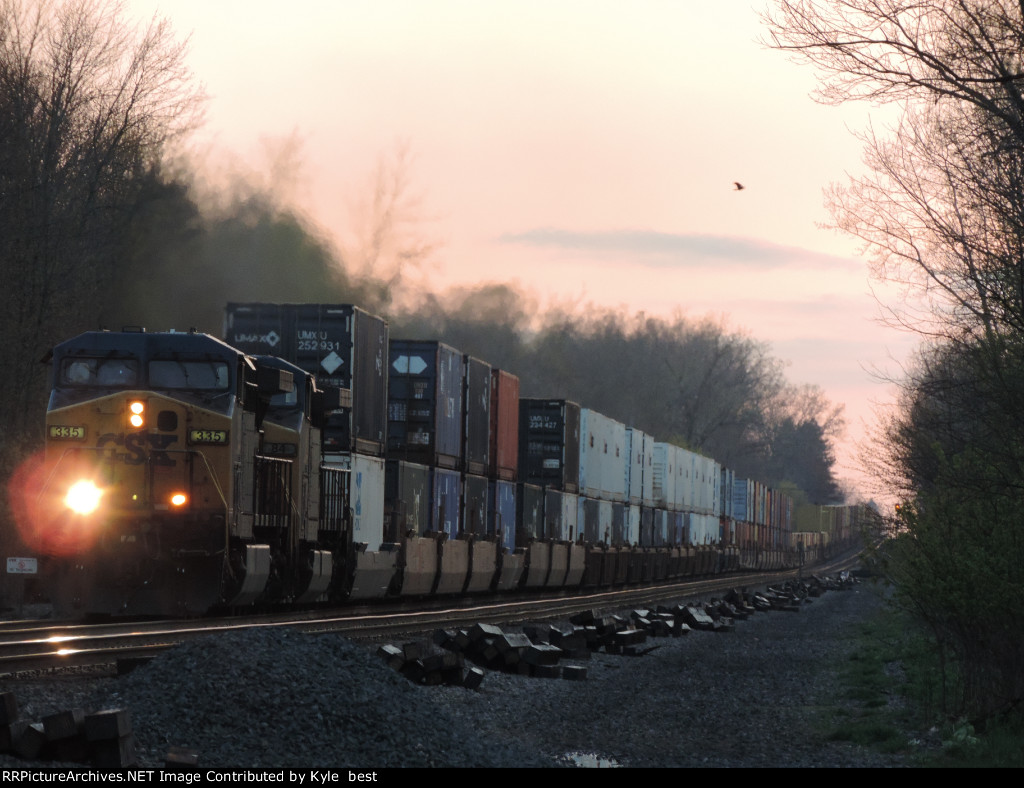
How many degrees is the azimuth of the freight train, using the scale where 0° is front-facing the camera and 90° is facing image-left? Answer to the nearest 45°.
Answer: approximately 0°

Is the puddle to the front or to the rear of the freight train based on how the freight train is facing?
to the front
